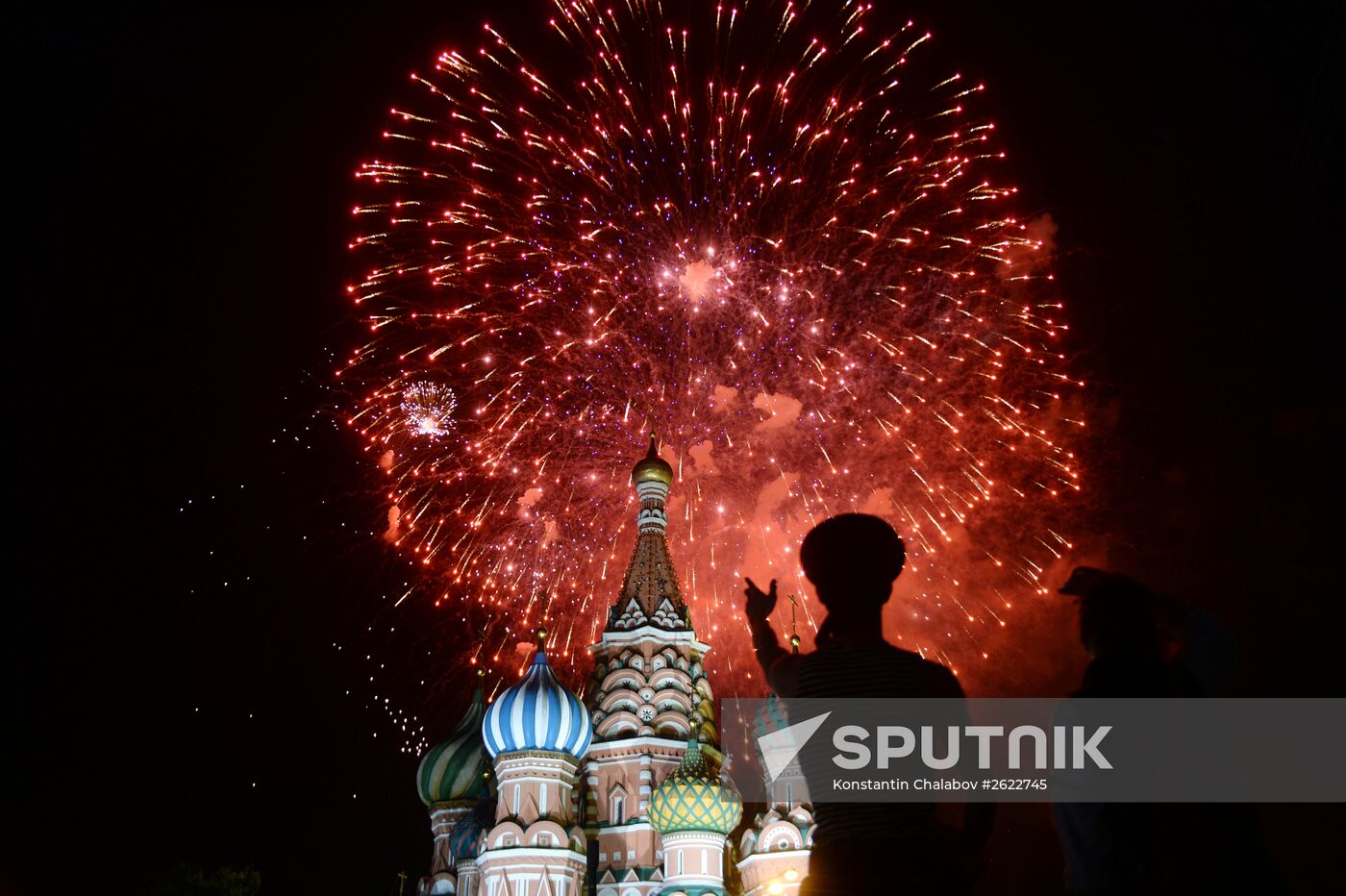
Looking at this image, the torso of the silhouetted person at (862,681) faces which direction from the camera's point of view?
away from the camera
